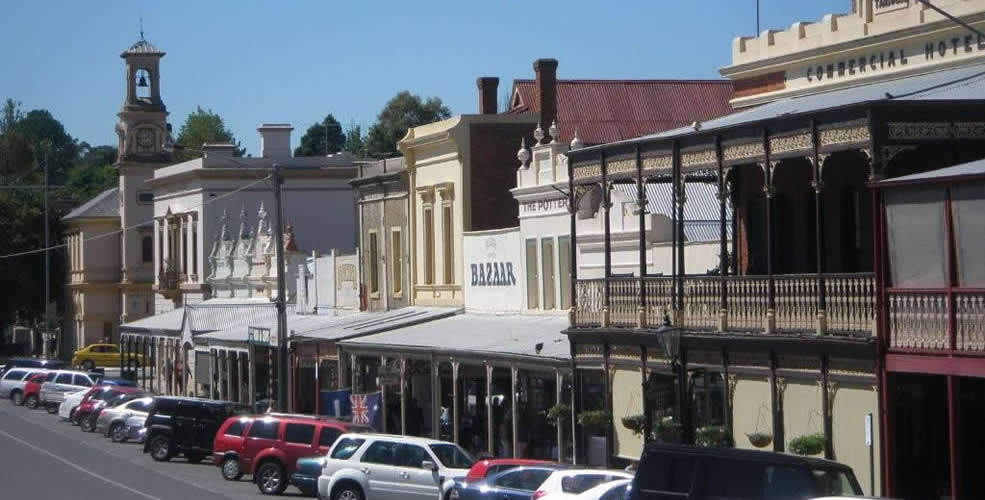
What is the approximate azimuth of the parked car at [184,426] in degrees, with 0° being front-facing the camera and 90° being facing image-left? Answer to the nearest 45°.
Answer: approximately 270°

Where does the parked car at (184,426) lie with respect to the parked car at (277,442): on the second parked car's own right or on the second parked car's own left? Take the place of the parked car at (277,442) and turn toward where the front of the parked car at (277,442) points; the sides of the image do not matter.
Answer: on the second parked car's own left

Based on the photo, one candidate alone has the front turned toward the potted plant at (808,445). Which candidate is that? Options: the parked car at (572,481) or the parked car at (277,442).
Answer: the parked car at (572,481)

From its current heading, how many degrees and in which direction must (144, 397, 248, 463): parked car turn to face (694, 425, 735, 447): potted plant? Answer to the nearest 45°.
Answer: approximately 45° to its right

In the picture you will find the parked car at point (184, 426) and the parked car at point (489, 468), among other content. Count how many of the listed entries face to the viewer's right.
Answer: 2

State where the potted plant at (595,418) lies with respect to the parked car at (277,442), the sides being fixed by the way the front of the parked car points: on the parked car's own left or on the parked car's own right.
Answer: on the parked car's own right

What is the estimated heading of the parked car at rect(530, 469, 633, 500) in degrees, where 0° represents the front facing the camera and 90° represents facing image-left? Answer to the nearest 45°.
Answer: approximately 270°
